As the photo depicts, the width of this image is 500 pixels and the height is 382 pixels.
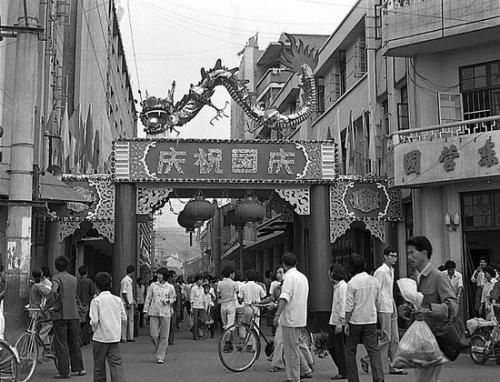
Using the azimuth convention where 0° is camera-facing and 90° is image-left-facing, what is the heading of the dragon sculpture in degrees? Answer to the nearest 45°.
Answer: approximately 90°

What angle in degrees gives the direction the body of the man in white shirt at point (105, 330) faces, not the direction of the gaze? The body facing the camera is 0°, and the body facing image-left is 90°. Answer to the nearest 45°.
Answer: approximately 180°

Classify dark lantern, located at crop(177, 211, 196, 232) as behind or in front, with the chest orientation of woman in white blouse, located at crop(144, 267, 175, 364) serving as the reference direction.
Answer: behind

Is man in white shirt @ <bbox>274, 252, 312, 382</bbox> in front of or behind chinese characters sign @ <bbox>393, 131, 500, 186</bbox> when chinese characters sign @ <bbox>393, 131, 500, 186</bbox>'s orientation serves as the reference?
in front

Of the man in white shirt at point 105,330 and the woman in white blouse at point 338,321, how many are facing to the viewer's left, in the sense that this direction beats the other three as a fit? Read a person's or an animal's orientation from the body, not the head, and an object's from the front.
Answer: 1

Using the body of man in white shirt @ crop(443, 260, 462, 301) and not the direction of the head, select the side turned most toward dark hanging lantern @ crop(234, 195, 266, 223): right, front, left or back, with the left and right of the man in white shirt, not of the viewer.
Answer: right

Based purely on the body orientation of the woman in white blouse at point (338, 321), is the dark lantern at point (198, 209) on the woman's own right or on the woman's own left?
on the woman's own right

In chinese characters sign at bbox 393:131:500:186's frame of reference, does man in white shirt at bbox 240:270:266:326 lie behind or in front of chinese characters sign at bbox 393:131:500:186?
in front

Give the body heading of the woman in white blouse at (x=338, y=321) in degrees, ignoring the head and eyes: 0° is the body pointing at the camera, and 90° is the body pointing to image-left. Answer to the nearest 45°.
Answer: approximately 90°

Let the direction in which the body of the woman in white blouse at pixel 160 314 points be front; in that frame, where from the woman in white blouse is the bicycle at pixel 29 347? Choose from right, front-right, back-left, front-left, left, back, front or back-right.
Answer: front-right

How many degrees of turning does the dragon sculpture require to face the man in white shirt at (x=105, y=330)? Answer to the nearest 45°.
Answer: approximately 90° to its left

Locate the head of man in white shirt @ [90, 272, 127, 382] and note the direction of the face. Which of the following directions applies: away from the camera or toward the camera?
away from the camera

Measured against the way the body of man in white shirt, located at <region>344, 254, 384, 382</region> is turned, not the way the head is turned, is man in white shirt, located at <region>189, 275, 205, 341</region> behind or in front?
in front
